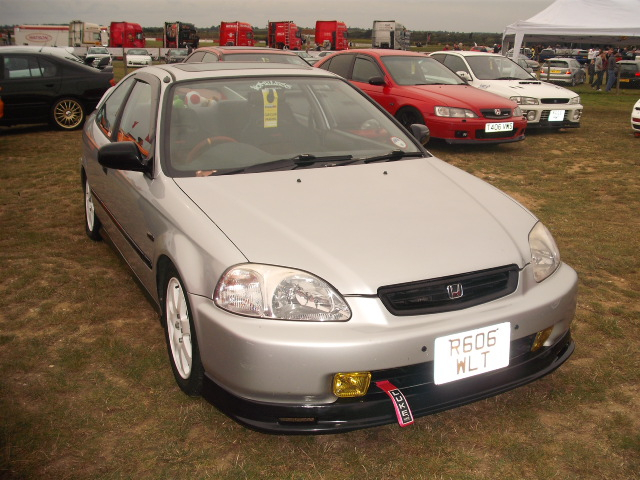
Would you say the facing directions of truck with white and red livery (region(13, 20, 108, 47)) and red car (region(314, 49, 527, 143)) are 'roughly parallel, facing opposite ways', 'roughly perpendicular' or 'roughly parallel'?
roughly perpendicular

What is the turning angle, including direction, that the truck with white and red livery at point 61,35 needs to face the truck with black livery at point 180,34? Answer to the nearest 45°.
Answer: approximately 45° to its right

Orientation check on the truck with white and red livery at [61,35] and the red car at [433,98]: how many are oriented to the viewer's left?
0

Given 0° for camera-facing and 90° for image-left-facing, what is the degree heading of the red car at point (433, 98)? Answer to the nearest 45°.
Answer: approximately 315°

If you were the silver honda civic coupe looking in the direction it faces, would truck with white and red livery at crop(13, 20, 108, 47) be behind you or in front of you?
behind

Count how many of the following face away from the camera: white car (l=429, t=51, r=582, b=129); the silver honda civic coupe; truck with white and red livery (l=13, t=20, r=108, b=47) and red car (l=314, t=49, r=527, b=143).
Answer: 0

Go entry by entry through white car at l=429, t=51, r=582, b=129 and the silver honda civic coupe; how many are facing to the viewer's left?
0

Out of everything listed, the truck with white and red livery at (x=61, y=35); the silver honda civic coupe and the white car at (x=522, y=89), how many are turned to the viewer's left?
0

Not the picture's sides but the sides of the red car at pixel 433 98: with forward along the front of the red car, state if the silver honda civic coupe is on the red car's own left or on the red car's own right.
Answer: on the red car's own right

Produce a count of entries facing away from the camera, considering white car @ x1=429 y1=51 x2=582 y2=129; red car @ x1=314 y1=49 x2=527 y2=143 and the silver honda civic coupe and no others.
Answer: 0

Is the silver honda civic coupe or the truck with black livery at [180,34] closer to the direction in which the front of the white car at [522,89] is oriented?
the silver honda civic coupe

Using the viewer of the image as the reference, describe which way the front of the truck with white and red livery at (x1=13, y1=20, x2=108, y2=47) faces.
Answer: facing to the right of the viewer
